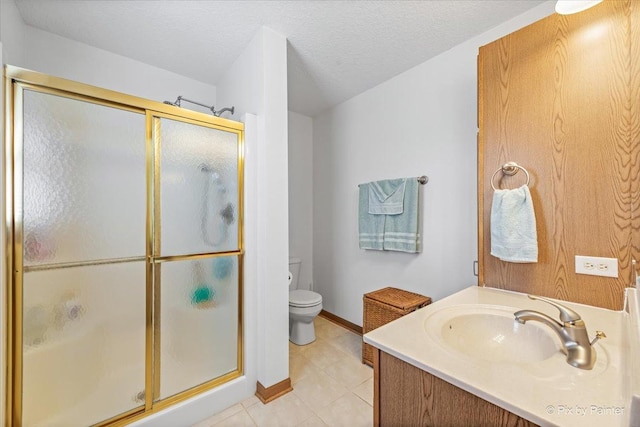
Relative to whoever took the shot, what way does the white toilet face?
facing the viewer and to the right of the viewer

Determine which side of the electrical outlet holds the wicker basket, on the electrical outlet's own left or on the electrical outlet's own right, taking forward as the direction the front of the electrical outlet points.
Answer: on the electrical outlet's own right

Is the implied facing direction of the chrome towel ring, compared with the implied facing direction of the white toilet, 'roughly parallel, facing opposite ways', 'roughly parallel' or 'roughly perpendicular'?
roughly perpendicular

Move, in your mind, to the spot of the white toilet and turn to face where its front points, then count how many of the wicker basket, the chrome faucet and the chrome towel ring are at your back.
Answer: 0

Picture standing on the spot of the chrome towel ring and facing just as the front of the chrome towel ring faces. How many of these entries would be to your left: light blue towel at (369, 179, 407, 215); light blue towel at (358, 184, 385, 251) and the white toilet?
0

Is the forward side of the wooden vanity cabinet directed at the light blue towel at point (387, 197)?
no

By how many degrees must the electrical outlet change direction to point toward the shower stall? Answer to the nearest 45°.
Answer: approximately 45° to its right

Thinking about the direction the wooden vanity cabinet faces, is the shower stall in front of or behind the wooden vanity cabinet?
in front

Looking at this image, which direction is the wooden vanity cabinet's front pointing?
to the viewer's left

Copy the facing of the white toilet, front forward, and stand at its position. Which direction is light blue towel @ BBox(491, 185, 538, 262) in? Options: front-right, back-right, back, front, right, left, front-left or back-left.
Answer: front

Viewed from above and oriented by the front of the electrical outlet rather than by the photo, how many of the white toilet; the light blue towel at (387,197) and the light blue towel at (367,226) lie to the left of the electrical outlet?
0
